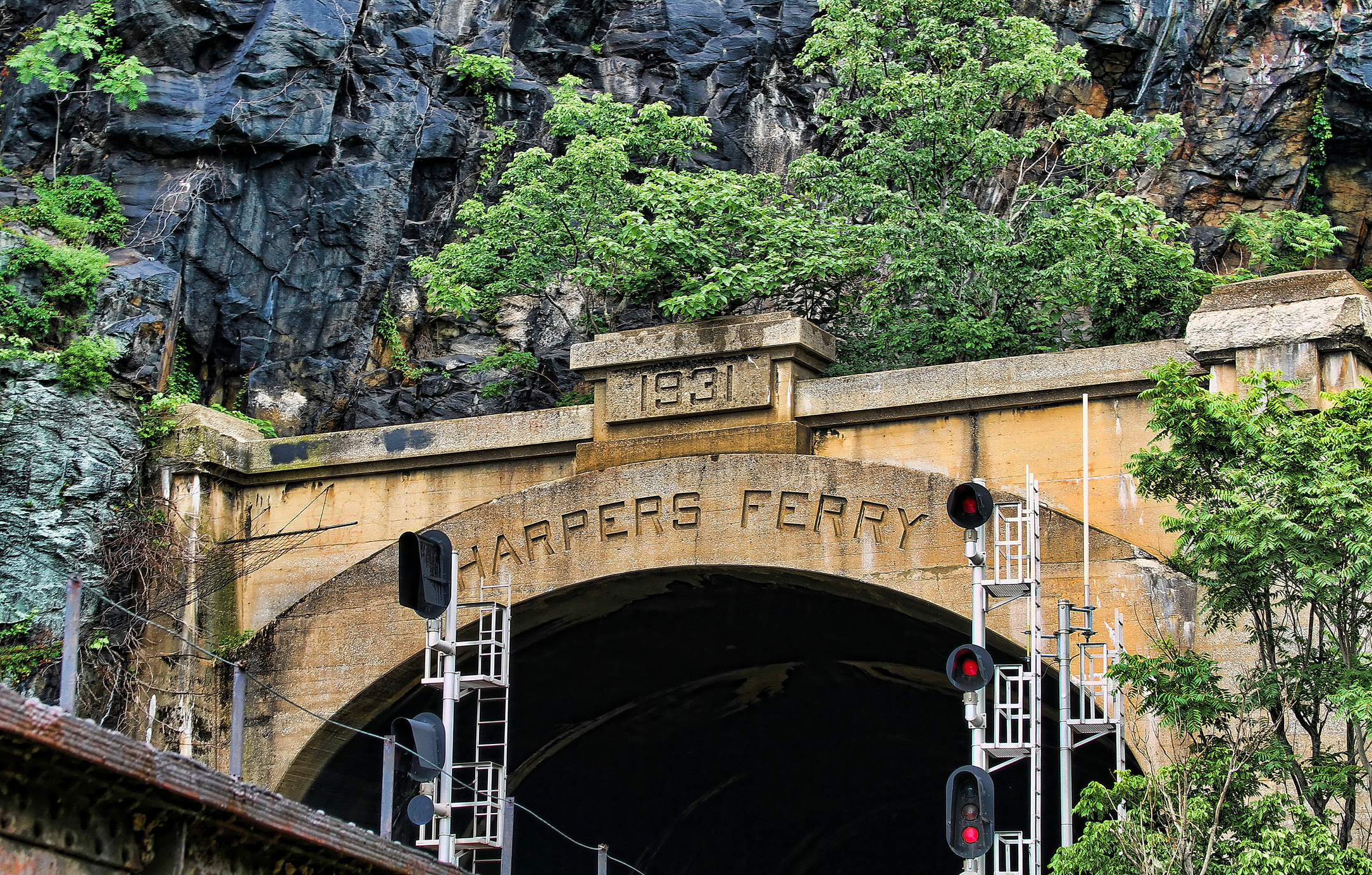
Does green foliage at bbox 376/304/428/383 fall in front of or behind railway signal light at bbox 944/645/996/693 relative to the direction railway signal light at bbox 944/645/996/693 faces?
behind

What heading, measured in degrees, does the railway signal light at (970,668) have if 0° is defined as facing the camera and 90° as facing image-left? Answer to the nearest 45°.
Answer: approximately 0°

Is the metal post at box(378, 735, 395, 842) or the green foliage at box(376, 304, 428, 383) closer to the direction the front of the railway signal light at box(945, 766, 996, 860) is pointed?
the metal post

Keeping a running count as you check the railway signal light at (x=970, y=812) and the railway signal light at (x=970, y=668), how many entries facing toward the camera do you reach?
2

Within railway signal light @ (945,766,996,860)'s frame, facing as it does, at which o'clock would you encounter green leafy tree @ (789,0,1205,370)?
The green leafy tree is roughly at 6 o'clock from the railway signal light.
